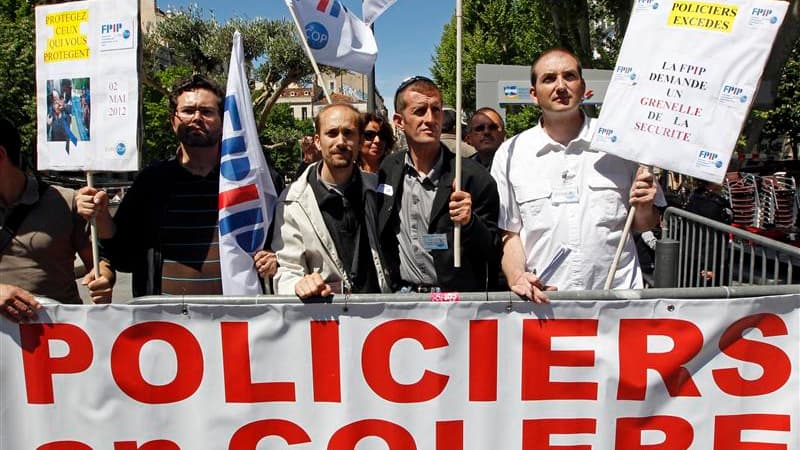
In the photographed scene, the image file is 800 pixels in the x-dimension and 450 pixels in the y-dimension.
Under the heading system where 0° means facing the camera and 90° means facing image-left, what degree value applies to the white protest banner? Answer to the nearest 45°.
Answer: approximately 0°

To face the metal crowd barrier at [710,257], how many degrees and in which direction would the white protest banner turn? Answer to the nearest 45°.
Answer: approximately 135° to its left

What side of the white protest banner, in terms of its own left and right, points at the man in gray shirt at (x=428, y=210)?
back

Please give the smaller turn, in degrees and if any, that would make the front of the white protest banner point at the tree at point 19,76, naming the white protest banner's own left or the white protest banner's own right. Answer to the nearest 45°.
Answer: approximately 135° to the white protest banner's own right

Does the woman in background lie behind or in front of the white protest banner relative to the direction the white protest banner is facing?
behind

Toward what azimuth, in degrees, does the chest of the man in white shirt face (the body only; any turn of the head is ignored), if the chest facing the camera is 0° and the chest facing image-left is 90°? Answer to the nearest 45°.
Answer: approximately 0°

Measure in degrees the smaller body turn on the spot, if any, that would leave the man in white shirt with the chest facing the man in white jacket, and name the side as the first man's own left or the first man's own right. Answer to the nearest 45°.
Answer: approximately 90° to the first man's own right

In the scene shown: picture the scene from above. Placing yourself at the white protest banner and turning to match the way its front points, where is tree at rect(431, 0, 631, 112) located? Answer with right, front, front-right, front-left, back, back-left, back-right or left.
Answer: back
